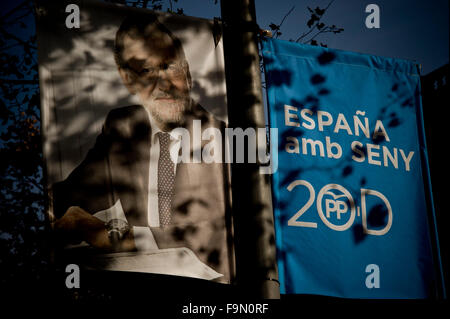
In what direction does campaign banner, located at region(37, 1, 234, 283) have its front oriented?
toward the camera

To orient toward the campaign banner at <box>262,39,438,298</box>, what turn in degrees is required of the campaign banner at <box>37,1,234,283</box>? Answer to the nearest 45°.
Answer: approximately 90° to its left
